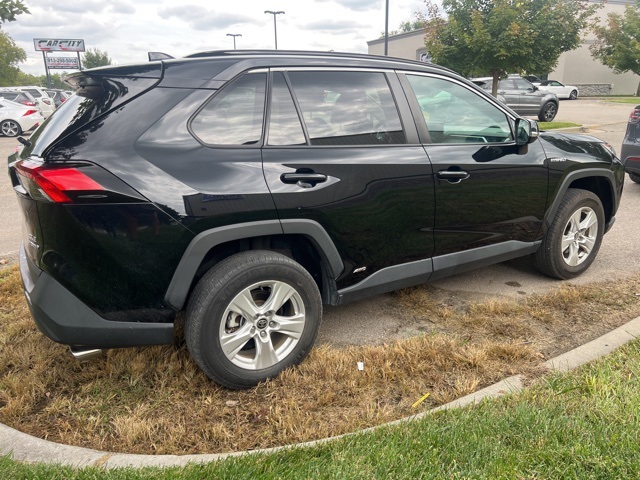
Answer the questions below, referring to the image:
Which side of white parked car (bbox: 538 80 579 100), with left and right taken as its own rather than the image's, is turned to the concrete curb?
right

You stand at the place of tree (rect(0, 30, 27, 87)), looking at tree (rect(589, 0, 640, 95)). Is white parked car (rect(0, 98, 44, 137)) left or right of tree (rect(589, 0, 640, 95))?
right

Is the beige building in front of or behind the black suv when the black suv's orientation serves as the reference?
in front

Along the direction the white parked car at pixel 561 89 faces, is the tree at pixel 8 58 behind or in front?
behind

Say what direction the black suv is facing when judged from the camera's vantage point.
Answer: facing away from the viewer and to the right of the viewer

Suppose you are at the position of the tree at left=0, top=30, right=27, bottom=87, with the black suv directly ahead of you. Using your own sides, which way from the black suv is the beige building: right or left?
left

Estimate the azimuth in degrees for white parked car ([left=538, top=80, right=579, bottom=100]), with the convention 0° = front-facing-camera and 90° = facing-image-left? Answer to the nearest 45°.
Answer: approximately 270°

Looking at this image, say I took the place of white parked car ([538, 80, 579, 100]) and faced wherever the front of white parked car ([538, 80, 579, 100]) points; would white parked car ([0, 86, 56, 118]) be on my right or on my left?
on my right

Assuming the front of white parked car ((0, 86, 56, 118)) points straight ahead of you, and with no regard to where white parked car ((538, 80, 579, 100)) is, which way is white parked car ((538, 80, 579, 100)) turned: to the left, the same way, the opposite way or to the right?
the opposite way

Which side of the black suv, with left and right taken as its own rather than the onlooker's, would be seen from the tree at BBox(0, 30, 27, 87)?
left

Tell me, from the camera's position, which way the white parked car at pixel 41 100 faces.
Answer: facing away from the viewer and to the left of the viewer
